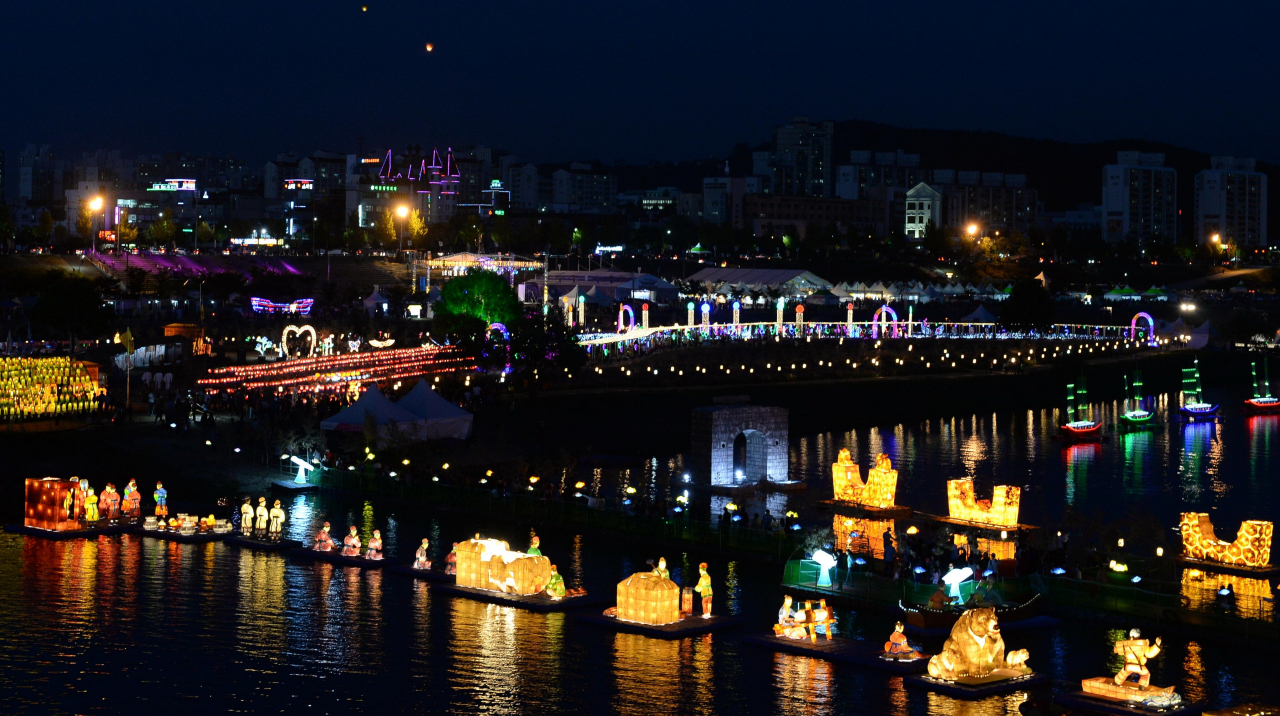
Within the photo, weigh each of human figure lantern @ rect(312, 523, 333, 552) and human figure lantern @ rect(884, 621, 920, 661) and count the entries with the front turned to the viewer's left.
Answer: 0

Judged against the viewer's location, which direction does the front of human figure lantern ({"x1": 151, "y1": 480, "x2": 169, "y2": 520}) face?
facing the viewer and to the left of the viewer

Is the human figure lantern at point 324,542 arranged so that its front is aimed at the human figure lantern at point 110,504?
no

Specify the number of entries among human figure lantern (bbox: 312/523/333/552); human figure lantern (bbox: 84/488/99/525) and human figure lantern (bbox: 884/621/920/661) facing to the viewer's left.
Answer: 0

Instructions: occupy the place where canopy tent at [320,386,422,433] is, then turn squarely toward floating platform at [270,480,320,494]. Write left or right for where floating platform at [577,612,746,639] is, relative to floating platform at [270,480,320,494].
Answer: left

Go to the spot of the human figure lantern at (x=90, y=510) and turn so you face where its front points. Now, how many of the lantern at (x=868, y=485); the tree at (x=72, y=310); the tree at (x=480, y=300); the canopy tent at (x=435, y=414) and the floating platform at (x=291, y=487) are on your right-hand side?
0

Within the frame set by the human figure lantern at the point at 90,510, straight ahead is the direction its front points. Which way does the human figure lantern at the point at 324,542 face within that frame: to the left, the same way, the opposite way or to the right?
the same way

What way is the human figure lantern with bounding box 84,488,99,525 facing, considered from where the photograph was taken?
facing the viewer and to the right of the viewer

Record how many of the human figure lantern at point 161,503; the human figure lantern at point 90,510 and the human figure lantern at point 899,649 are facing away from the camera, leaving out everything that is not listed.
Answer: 0

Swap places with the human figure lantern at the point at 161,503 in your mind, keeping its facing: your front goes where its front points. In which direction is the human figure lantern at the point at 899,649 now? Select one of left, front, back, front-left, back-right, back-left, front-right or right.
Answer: left

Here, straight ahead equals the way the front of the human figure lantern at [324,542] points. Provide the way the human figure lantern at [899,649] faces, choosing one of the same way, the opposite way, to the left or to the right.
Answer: the same way
